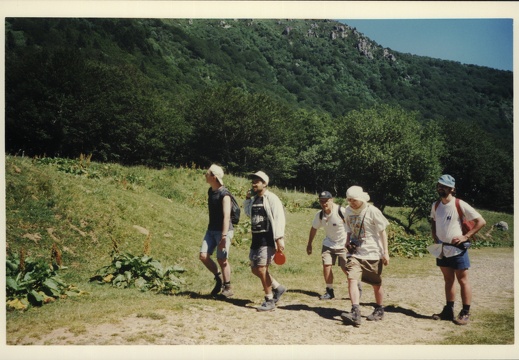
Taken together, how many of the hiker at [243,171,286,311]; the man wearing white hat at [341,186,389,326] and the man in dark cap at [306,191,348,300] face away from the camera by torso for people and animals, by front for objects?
0

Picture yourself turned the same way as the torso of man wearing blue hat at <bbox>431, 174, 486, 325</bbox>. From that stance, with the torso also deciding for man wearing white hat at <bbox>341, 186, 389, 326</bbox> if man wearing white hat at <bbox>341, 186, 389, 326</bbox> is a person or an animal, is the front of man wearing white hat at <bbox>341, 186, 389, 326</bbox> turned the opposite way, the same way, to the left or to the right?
the same way

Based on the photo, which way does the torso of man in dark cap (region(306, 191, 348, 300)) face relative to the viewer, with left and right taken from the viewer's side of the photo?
facing the viewer and to the left of the viewer

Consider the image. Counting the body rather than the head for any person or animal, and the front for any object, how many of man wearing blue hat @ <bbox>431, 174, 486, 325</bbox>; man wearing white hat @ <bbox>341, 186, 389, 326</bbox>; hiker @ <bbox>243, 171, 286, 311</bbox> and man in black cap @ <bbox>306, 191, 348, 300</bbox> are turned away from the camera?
0

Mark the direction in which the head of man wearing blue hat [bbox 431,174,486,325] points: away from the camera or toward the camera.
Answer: toward the camera

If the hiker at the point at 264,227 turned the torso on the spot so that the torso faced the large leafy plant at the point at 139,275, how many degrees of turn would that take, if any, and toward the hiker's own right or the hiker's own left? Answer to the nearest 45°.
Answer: approximately 90° to the hiker's own right
